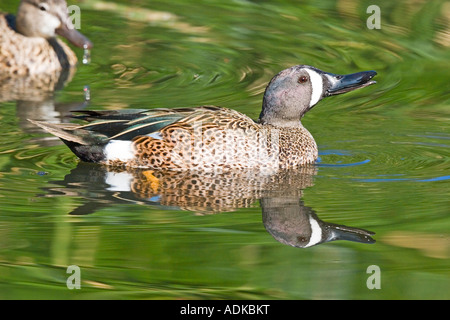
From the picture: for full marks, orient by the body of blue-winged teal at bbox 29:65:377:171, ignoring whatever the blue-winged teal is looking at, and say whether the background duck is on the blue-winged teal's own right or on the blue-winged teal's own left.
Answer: on the blue-winged teal's own left

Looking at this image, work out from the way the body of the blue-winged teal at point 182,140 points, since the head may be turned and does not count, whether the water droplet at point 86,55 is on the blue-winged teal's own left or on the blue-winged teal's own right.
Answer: on the blue-winged teal's own left

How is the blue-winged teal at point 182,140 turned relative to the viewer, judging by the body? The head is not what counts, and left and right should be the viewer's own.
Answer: facing to the right of the viewer

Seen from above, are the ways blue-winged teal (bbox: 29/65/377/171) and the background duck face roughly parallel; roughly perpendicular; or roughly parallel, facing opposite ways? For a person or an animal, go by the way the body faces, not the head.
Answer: roughly parallel

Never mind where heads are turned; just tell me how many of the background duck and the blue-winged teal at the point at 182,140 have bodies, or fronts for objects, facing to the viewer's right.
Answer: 2

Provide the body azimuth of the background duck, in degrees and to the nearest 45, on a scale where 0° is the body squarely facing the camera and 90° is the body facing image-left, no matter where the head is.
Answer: approximately 270°
